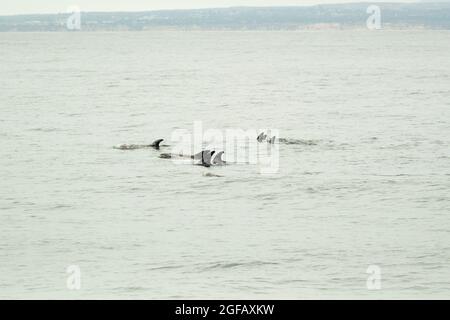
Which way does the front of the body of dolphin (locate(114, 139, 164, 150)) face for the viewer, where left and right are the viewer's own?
facing to the left of the viewer
